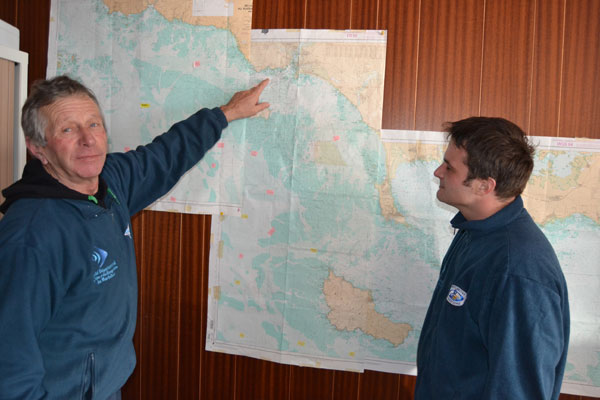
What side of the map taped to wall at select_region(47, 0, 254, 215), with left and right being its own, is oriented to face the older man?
front

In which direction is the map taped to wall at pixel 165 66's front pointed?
toward the camera

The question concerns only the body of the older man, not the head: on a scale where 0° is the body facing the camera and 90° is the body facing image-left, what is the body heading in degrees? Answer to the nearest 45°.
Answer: approximately 315°

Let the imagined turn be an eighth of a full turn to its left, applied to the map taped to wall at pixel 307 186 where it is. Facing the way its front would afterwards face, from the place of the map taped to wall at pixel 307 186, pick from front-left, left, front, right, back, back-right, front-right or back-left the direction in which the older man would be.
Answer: right

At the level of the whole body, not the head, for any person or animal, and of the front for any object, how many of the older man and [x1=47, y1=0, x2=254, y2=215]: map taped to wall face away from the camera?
0

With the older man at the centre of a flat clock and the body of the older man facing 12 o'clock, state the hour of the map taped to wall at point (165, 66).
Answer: The map taped to wall is roughly at 8 o'clock from the older man.

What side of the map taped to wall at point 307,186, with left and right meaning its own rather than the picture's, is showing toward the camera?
front
